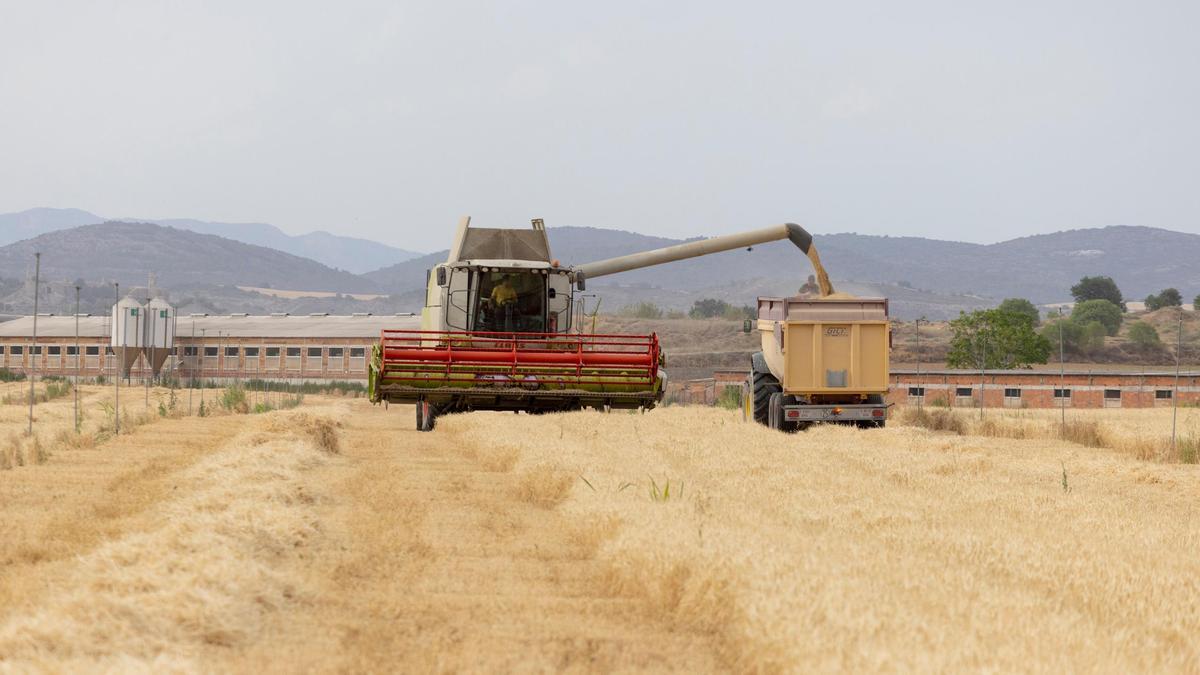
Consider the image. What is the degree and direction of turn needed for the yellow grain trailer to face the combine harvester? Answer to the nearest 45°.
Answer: approximately 135° to its left

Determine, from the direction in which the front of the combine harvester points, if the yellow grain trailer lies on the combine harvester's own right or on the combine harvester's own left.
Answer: on the combine harvester's own left

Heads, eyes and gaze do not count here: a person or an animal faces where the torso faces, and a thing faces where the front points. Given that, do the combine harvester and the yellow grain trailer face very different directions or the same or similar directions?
very different directions

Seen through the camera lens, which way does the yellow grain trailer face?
facing away from the viewer

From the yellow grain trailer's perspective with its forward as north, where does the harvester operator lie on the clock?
The harvester operator is roughly at 8 o'clock from the yellow grain trailer.

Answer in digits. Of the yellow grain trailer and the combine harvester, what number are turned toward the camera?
1

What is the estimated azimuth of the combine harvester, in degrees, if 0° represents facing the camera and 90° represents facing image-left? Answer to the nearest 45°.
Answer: approximately 0°
